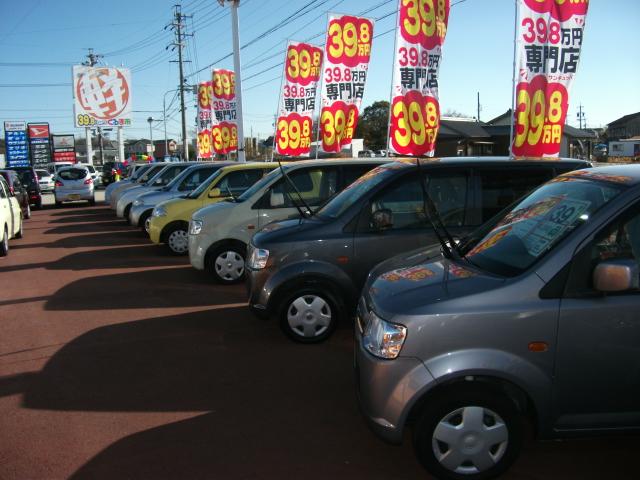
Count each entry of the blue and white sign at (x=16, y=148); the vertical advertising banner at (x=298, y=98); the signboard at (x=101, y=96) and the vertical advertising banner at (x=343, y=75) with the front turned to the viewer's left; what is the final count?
0

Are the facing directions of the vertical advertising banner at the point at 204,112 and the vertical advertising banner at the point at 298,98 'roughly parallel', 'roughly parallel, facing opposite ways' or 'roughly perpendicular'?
roughly parallel

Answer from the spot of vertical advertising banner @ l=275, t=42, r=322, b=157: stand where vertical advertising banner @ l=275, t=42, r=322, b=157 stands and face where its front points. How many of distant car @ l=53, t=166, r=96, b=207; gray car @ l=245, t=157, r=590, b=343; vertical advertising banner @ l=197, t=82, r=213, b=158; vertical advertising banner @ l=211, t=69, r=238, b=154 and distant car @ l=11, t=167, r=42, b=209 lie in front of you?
1

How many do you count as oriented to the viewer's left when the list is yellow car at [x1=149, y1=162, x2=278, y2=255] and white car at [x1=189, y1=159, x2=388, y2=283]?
2

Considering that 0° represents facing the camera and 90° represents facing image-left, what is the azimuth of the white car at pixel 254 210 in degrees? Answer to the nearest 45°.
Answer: approximately 90°

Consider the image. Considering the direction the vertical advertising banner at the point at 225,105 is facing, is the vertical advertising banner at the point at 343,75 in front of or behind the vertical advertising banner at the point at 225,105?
in front

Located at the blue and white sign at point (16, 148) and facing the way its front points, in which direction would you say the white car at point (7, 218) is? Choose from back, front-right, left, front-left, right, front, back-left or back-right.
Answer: front

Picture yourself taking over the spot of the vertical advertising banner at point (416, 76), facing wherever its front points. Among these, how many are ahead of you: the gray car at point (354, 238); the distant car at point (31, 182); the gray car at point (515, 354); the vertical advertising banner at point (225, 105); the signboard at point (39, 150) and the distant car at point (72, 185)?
2

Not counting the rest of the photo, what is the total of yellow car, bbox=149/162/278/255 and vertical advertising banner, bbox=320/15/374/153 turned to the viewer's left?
1

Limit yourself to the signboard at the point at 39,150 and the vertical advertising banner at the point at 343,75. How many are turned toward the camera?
2

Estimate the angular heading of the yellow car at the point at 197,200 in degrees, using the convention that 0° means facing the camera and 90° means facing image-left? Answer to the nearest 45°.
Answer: approximately 90°

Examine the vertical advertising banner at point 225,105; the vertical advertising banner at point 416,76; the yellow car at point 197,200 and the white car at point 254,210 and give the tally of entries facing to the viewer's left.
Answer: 2

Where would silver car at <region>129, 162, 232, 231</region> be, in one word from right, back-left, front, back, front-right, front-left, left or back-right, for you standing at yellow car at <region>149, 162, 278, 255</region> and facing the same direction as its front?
right

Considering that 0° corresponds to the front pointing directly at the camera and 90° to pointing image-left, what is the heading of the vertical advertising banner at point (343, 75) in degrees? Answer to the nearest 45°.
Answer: approximately 0°

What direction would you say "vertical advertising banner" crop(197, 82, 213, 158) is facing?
toward the camera

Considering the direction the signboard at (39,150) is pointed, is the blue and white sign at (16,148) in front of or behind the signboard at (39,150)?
in front

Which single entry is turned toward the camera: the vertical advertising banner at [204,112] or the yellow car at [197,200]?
the vertical advertising banner

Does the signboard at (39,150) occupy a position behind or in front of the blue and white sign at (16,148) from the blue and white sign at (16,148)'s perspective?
behind
